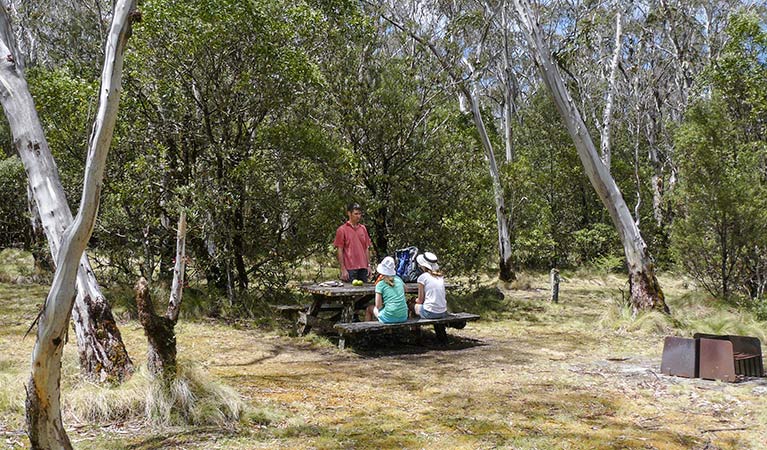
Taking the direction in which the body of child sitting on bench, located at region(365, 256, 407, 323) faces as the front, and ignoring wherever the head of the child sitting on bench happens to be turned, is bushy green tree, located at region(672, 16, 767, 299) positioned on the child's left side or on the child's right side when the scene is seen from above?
on the child's right side

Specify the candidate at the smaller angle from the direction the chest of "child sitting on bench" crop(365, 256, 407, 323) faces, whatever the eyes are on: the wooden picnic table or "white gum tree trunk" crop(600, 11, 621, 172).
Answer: the wooden picnic table

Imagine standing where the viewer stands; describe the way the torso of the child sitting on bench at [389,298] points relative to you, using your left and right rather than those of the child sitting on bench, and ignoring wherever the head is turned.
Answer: facing away from the viewer and to the left of the viewer

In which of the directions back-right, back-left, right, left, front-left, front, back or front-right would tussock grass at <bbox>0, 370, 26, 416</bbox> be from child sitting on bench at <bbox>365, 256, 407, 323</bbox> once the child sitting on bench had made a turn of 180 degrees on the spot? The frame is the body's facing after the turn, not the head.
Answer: right

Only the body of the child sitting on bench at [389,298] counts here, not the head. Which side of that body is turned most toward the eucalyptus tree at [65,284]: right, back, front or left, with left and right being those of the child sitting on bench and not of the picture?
left

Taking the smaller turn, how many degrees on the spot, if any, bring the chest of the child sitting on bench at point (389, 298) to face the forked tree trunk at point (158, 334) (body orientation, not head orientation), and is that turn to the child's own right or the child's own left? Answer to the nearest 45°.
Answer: approximately 90° to the child's own left

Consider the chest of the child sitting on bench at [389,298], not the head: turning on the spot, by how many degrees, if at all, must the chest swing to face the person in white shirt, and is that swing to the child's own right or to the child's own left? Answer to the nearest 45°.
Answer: approximately 90° to the child's own right

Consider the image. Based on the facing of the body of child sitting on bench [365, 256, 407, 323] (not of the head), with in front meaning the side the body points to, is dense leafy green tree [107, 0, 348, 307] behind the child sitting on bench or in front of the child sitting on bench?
in front

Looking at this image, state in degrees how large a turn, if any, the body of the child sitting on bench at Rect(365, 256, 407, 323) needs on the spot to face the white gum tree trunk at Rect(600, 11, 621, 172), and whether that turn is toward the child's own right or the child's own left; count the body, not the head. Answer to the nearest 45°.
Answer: approximately 90° to the child's own right

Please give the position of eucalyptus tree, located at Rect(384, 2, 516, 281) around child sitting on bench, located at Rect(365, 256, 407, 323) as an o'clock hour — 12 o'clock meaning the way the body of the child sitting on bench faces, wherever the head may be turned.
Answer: The eucalyptus tree is roughly at 2 o'clock from the child sitting on bench.

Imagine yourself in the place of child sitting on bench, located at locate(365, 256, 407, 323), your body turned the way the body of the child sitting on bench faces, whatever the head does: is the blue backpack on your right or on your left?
on your right
